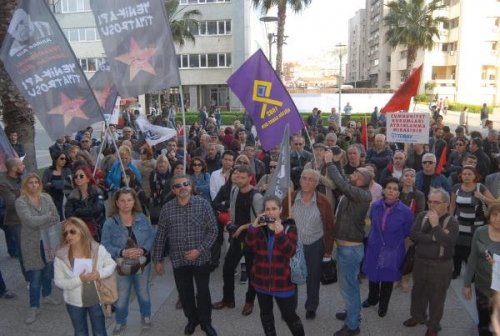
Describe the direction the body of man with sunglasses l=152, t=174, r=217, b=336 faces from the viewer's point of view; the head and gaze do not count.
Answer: toward the camera

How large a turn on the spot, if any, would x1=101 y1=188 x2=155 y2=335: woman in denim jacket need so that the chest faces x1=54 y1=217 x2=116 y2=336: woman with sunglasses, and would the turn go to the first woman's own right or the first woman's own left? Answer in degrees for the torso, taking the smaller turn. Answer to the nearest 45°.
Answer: approximately 45° to the first woman's own right

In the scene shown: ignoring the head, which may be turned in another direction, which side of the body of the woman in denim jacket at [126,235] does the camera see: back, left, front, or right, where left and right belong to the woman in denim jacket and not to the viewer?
front

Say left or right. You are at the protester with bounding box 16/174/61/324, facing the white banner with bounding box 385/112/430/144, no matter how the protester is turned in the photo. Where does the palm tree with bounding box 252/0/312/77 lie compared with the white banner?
left

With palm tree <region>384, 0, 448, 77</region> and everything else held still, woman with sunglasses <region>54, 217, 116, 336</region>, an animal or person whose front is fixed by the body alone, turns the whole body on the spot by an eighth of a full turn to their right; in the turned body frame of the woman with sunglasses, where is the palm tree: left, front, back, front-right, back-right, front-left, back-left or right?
back
